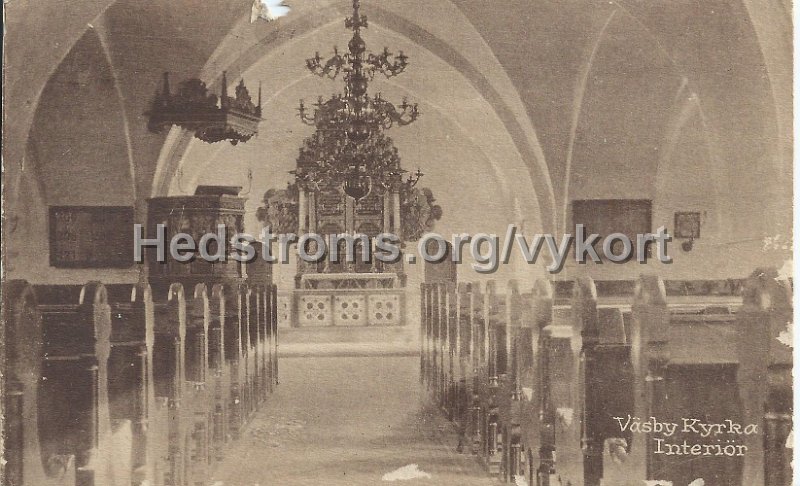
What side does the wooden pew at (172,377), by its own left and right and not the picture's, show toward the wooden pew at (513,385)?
right

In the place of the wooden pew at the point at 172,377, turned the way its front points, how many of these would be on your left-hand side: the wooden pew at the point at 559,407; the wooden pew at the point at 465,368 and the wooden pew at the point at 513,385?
0

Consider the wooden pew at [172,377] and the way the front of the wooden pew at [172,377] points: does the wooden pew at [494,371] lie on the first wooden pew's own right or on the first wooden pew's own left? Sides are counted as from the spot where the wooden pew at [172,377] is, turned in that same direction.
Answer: on the first wooden pew's own right

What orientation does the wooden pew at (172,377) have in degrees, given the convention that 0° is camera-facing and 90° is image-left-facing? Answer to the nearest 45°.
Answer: approximately 180°

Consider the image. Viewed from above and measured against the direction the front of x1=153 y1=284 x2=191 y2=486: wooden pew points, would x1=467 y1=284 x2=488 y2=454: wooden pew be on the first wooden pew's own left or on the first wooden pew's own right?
on the first wooden pew's own right

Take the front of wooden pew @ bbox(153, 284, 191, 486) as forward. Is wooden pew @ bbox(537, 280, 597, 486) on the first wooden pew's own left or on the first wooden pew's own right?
on the first wooden pew's own right
